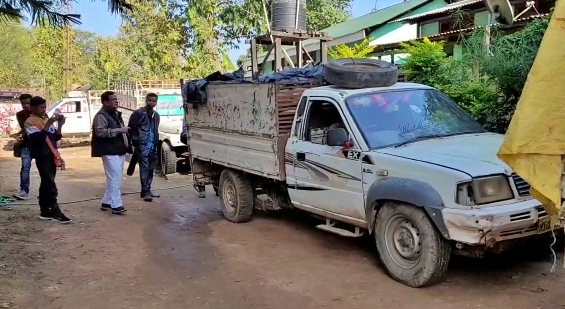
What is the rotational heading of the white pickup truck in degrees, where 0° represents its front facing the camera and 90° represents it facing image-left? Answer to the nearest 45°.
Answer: approximately 315°

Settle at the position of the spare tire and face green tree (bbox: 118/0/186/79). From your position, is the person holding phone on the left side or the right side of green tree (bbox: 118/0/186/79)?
left

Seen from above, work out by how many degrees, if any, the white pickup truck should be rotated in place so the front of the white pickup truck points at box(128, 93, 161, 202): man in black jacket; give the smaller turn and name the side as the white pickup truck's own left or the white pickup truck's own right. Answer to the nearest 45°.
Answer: approximately 180°

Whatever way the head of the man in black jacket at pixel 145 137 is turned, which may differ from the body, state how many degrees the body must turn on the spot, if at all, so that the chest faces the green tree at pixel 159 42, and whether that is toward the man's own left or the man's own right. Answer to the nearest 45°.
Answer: approximately 135° to the man's own left

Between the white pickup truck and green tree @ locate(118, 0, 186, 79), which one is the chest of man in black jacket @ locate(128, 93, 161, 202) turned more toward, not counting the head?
the white pickup truck

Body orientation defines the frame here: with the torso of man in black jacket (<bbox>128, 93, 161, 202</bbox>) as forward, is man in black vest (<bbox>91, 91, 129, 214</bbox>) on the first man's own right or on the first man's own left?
on the first man's own right

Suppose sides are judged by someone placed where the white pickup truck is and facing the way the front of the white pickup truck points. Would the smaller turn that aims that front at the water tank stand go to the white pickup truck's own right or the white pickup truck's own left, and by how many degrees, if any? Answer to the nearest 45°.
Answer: approximately 135° to the white pickup truck's own left

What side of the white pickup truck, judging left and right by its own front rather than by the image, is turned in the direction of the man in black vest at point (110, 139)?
back

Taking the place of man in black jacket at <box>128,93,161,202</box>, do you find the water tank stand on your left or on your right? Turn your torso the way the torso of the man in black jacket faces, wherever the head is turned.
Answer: on your left

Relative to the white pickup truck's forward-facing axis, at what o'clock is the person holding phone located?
The person holding phone is roughly at 5 o'clock from the white pickup truck.

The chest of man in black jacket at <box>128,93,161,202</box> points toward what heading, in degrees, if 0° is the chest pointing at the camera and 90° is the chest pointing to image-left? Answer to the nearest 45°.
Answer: approximately 315°
